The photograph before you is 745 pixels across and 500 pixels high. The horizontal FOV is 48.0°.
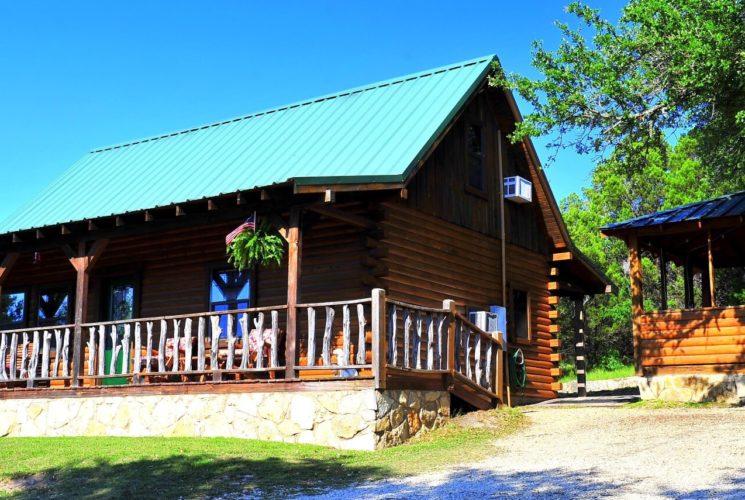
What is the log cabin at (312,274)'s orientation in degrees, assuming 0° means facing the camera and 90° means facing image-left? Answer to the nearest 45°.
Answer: approximately 45°

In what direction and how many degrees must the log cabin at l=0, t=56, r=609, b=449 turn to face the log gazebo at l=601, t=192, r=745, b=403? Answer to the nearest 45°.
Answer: approximately 135° to its left

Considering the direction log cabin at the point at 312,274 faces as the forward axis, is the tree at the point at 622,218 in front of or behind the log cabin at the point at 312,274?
behind

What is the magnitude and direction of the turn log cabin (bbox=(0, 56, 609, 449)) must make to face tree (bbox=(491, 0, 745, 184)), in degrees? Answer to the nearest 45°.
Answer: approximately 135° to its left
